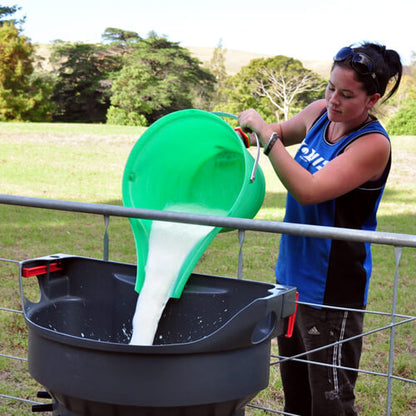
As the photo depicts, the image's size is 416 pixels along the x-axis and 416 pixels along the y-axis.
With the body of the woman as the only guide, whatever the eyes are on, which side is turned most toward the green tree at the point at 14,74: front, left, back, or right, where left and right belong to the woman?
right

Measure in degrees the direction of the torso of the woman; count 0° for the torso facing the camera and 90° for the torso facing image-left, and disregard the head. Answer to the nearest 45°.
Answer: approximately 45°

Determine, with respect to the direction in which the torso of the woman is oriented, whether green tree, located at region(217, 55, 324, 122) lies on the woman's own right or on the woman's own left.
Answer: on the woman's own right

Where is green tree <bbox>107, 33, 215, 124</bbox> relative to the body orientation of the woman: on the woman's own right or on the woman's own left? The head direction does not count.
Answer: on the woman's own right

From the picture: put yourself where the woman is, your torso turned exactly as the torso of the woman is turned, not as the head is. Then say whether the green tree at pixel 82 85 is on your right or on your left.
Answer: on your right

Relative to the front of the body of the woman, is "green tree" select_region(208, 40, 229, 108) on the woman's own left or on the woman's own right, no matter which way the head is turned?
on the woman's own right

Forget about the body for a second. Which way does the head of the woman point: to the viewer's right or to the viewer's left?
to the viewer's left
